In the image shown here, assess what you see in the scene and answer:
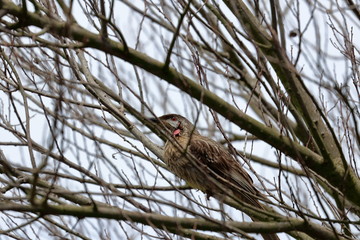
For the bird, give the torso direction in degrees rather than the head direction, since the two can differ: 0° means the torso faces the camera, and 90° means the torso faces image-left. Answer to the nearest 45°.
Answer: approximately 90°
